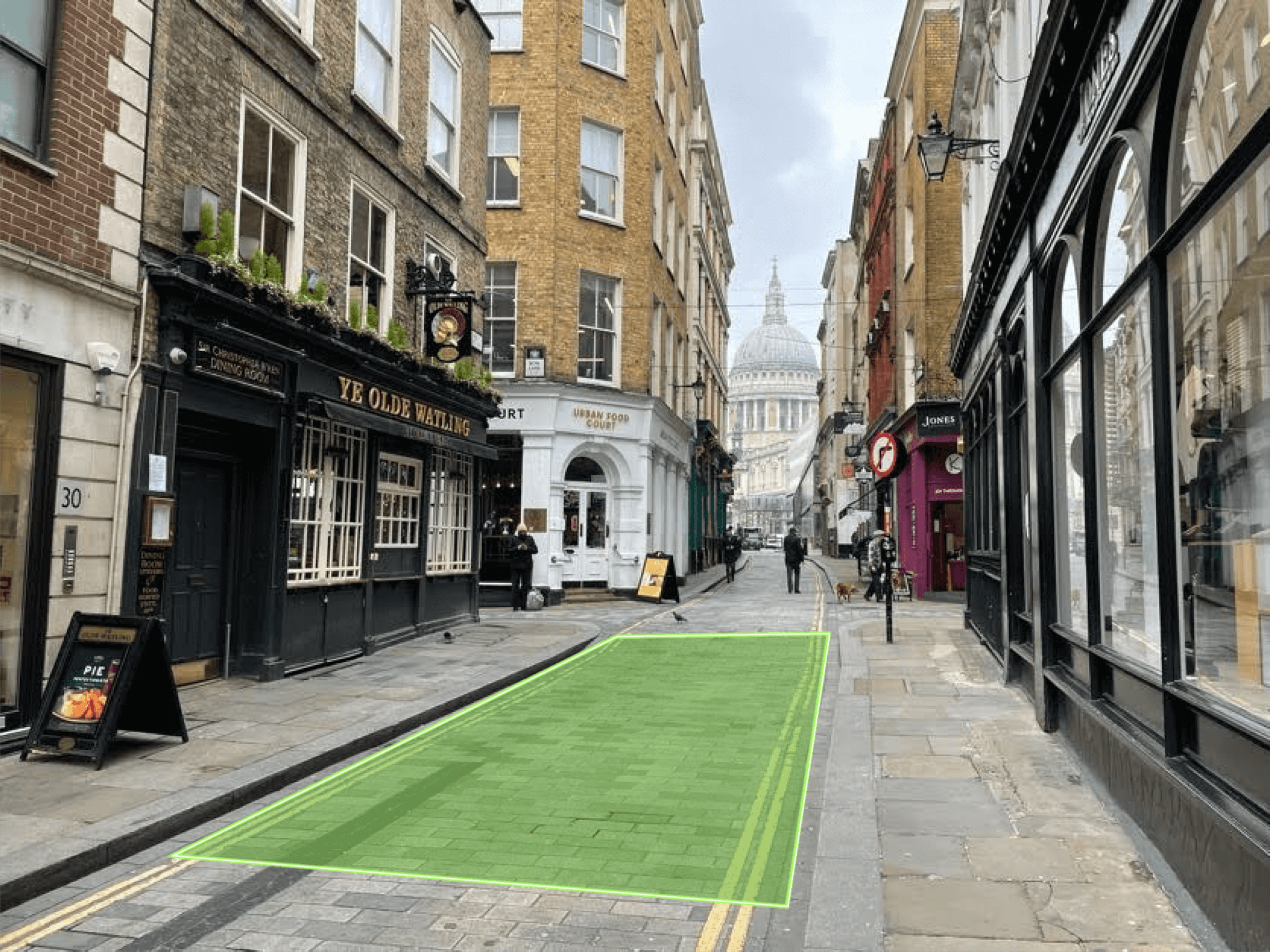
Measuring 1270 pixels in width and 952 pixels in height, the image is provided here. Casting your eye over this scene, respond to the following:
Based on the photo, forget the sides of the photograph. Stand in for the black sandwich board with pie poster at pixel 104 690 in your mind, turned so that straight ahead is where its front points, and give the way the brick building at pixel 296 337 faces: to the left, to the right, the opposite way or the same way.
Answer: to the left

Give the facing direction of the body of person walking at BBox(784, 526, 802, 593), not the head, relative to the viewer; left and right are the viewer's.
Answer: facing away from the viewer

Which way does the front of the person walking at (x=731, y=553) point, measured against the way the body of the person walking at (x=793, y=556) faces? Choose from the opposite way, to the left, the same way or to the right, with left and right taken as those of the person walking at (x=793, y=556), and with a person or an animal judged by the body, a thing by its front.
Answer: the opposite way

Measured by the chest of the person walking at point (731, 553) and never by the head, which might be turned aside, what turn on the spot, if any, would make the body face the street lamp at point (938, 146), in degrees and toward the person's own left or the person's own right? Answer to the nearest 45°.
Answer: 0° — they already face it

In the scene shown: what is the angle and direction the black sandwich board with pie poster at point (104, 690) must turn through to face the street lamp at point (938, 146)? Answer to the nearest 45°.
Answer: approximately 135° to its left

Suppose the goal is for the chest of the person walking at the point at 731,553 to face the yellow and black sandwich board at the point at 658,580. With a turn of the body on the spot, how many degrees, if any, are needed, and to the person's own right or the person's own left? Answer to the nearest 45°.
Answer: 0° — they already face it

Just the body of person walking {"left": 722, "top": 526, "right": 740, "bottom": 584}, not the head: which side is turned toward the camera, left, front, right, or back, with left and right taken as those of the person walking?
front

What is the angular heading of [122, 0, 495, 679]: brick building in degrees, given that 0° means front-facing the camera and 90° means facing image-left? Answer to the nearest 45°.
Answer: approximately 315°

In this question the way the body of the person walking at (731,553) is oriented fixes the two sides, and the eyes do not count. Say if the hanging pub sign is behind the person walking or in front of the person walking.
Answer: in front

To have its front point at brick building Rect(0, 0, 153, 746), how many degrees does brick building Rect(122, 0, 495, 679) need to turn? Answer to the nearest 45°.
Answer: approximately 90° to its right

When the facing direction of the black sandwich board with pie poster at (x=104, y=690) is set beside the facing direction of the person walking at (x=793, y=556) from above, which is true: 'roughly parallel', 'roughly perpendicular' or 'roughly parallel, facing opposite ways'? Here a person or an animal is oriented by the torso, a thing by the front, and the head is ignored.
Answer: roughly parallel, facing opposite ways

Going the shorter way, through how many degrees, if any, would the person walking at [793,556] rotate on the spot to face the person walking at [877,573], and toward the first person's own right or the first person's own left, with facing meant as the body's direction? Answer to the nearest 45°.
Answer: approximately 135° to the first person's own right

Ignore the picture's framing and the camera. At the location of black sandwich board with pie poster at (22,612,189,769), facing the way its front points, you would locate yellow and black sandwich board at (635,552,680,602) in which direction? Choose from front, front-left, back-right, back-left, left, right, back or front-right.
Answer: back

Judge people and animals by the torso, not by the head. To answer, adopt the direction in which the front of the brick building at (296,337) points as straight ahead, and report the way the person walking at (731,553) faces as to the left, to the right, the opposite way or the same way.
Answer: to the right
